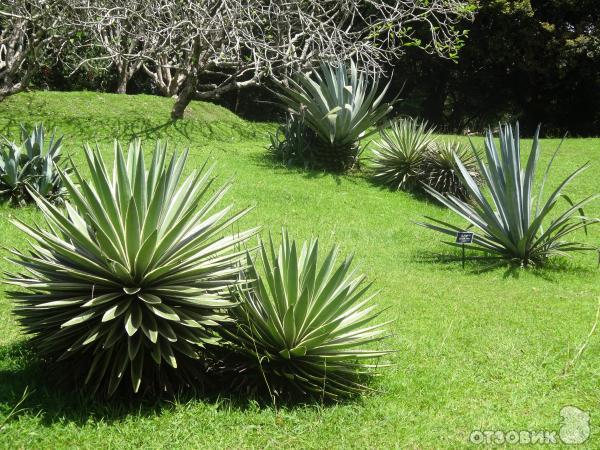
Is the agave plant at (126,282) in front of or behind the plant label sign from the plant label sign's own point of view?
in front

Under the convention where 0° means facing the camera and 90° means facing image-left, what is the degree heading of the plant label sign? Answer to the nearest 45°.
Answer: approximately 0°

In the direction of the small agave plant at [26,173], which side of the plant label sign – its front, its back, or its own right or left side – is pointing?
right

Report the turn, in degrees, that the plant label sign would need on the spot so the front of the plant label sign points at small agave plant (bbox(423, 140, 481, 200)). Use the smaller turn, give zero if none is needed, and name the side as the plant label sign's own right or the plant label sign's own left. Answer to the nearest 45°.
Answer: approximately 180°

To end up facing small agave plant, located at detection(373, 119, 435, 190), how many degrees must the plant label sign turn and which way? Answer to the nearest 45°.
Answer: approximately 180°

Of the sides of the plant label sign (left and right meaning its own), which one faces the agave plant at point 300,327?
front

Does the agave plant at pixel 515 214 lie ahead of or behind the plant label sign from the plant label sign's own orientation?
behind

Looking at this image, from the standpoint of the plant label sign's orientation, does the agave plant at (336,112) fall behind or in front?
behind

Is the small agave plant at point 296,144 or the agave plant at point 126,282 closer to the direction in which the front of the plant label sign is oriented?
the agave plant

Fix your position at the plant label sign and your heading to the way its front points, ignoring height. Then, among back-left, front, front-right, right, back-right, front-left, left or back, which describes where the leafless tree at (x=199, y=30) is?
back-right

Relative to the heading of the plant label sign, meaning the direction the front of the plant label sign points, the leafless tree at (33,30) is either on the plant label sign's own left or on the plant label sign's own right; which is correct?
on the plant label sign's own right
